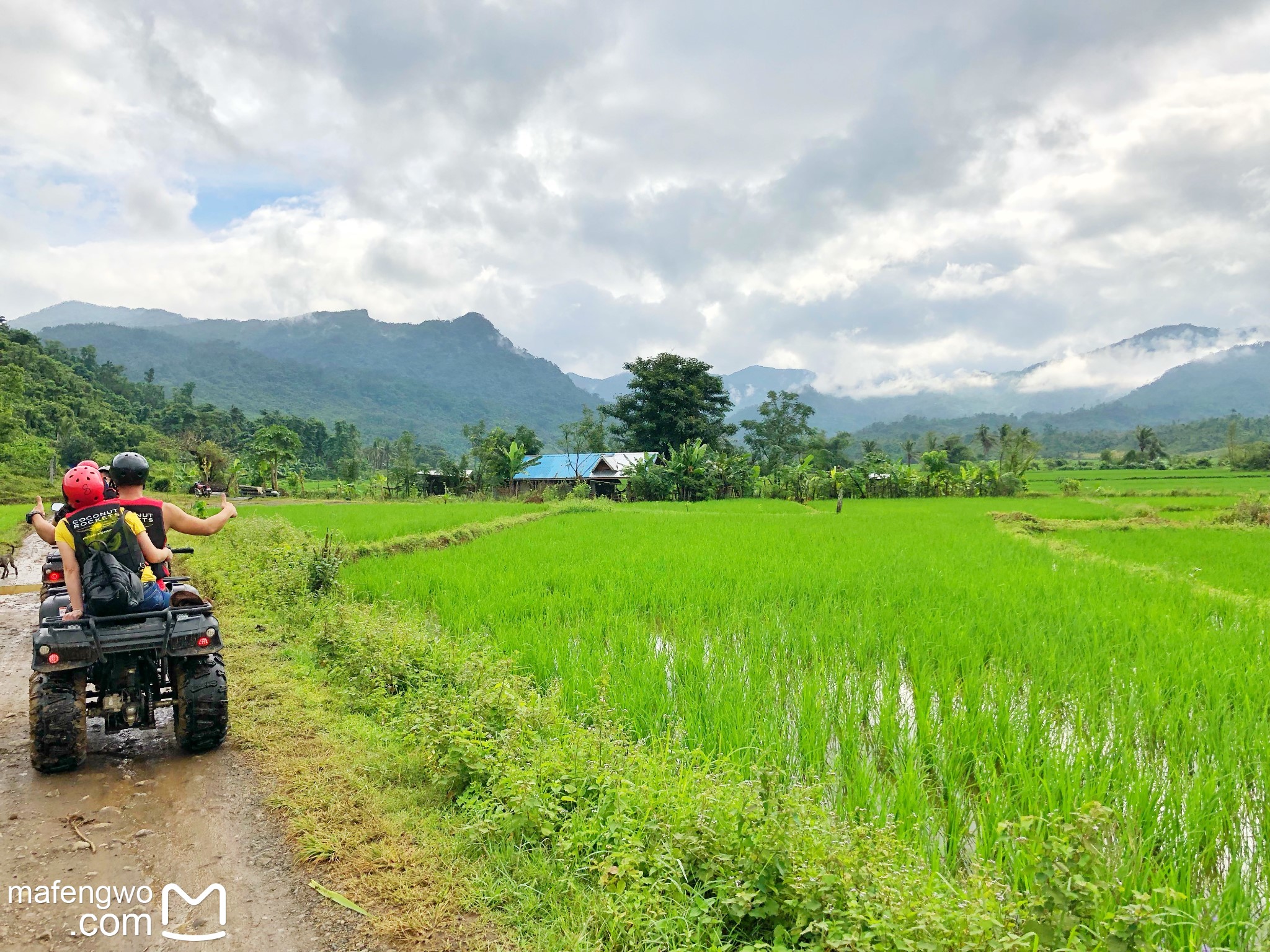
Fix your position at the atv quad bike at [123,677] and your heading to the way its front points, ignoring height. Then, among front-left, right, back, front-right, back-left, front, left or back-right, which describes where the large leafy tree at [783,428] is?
front-right

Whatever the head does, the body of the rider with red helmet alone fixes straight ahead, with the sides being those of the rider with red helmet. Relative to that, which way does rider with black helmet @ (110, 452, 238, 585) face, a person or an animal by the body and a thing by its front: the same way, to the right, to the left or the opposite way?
the same way

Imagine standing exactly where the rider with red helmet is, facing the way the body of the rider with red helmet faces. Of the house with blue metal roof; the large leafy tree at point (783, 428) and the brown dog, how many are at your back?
0

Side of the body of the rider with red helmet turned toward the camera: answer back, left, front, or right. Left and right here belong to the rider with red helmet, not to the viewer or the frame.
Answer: back

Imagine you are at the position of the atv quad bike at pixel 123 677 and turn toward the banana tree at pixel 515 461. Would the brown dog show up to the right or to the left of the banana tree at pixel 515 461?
left

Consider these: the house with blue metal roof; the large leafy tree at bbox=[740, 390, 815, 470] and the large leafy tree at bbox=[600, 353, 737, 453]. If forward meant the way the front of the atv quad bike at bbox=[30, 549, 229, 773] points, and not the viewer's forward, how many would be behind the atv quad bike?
0

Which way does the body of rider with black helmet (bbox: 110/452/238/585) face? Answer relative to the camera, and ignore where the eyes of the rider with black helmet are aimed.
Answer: away from the camera

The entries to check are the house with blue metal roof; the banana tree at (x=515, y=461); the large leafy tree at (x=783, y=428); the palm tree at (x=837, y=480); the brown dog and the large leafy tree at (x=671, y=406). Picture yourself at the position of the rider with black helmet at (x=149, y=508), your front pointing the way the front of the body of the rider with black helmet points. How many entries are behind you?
0

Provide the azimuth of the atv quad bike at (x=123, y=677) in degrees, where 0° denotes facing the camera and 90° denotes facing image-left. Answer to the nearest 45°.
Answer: approximately 180°

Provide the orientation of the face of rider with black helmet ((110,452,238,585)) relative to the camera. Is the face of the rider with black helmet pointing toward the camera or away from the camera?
away from the camera

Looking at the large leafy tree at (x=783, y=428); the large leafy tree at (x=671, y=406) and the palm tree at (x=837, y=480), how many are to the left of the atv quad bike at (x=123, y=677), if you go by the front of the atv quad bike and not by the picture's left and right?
0

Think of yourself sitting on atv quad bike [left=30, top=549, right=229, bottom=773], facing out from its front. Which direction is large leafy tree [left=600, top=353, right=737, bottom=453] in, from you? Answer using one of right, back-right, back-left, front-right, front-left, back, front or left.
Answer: front-right
